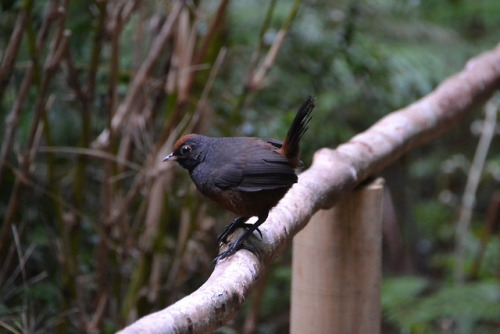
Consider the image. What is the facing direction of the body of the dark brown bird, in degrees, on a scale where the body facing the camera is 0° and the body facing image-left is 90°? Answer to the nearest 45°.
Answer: approximately 90°
